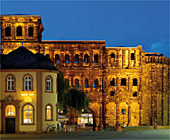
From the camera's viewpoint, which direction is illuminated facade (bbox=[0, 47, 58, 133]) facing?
toward the camera
